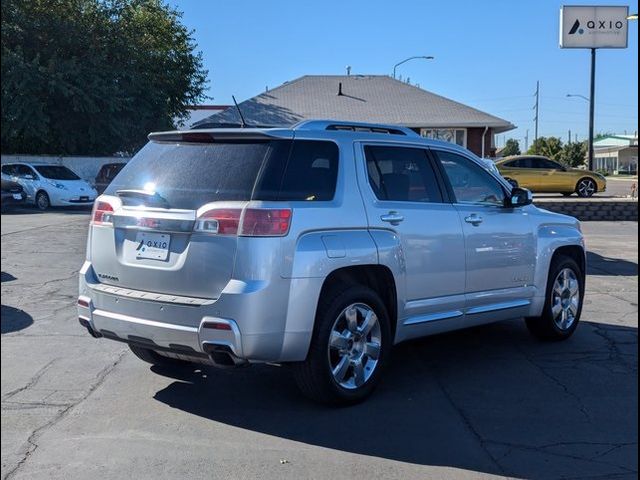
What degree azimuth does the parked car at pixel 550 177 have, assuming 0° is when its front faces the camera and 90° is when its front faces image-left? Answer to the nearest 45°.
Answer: approximately 270°

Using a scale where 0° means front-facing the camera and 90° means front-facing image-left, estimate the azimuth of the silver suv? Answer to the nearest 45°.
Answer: approximately 225°

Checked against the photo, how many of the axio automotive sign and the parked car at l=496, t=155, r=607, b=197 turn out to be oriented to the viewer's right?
1

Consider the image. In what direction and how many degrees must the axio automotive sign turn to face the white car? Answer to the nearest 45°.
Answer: approximately 45° to its right

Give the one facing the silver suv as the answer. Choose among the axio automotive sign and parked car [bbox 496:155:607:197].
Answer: the axio automotive sign

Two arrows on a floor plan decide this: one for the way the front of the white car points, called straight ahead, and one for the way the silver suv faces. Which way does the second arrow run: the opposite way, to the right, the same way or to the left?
to the left

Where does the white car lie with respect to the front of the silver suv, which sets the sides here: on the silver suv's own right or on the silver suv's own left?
on the silver suv's own left

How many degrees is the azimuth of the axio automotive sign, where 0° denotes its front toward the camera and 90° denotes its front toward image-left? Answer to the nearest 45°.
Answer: approximately 0°

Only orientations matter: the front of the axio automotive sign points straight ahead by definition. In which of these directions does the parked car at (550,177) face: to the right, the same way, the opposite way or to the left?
to the left

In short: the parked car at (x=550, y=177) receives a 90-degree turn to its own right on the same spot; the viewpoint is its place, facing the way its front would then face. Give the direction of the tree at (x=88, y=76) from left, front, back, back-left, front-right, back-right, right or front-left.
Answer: right
